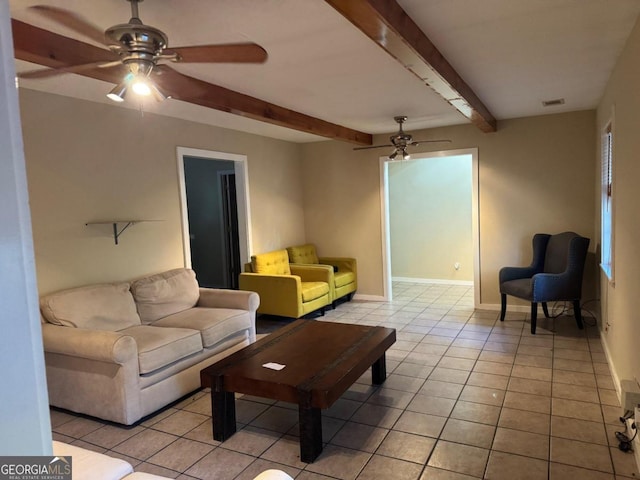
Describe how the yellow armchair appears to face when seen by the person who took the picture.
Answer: facing the viewer and to the right of the viewer

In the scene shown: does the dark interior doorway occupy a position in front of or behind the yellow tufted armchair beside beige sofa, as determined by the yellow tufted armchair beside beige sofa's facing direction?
behind

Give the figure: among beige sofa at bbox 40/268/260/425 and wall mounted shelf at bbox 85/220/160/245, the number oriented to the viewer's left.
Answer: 0

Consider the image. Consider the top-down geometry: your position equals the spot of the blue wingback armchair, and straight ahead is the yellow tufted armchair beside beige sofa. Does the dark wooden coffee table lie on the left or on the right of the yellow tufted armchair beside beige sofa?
left

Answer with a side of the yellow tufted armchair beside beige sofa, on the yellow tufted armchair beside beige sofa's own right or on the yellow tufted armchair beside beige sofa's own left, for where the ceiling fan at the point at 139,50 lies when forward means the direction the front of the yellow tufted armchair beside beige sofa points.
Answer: on the yellow tufted armchair beside beige sofa's own right

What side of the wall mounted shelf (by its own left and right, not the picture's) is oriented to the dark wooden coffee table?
front

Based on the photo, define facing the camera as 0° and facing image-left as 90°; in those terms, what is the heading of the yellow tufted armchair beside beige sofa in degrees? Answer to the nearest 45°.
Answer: approximately 315°
